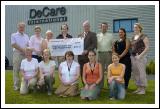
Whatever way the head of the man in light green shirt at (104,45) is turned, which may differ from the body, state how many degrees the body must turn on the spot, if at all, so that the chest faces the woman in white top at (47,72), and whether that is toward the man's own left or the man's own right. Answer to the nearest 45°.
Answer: approximately 90° to the man's own right

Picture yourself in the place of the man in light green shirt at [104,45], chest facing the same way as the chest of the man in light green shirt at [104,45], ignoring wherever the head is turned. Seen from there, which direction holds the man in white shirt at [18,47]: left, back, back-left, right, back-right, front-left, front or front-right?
right

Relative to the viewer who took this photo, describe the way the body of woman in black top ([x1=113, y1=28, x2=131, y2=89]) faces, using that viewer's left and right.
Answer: facing the viewer and to the left of the viewer

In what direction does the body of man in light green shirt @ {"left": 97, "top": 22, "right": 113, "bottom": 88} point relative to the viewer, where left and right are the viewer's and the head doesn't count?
facing the viewer

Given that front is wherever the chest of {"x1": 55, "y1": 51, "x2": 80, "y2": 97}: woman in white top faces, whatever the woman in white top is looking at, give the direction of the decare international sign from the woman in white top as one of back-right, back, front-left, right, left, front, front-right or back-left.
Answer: back

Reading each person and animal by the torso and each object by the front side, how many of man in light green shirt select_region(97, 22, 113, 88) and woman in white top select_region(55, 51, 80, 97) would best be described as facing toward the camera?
2

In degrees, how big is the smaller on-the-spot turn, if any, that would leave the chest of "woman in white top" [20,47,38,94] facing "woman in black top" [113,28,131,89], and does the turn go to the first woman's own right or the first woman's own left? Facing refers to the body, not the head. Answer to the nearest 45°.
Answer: approximately 90° to the first woman's own left

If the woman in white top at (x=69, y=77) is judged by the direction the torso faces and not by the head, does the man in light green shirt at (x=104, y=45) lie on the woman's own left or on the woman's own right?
on the woman's own left

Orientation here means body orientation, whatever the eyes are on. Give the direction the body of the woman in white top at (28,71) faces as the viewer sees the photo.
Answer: toward the camera

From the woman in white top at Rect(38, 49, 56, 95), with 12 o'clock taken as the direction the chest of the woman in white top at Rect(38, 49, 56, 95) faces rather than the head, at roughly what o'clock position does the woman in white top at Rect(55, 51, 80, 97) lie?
the woman in white top at Rect(55, 51, 80, 97) is roughly at 10 o'clock from the woman in white top at Rect(38, 49, 56, 95).

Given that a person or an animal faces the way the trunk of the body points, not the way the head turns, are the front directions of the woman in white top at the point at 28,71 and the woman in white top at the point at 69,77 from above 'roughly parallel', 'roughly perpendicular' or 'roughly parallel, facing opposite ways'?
roughly parallel

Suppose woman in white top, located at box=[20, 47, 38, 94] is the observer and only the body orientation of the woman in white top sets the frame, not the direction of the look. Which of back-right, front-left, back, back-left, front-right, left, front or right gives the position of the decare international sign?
back
